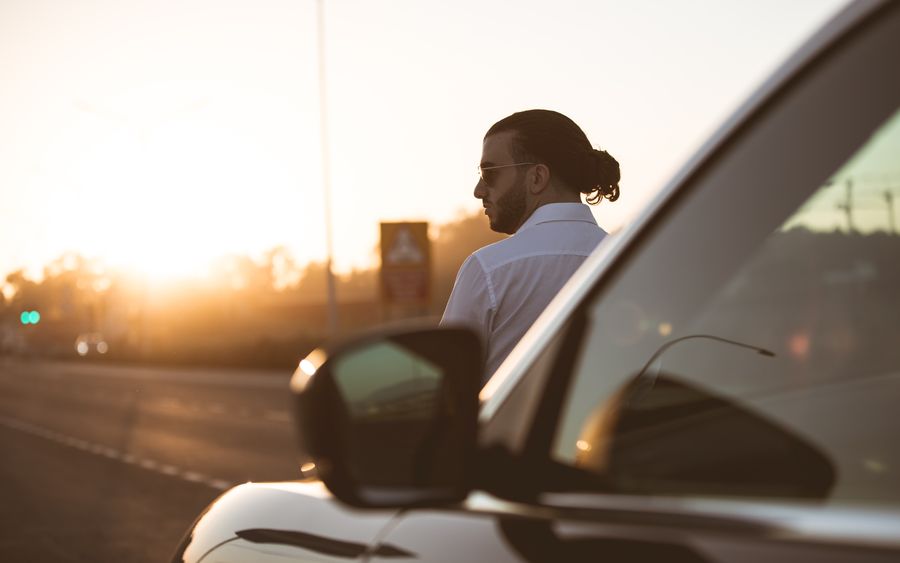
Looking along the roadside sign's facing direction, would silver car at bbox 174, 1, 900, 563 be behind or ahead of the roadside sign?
ahead

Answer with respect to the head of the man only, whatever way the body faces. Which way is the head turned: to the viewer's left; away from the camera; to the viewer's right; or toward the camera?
to the viewer's left

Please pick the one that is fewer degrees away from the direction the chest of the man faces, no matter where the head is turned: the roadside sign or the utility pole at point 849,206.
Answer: the roadside sign

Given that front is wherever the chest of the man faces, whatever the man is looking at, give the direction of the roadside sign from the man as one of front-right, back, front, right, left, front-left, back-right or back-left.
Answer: front-right

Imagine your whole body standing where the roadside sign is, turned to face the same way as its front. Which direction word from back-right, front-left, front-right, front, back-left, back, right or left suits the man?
front

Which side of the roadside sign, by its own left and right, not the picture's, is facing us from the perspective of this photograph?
front

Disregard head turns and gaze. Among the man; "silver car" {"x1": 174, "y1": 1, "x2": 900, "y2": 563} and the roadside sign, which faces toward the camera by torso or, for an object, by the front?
the roadside sign

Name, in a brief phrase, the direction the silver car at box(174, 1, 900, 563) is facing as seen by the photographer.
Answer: facing away from the viewer and to the left of the viewer

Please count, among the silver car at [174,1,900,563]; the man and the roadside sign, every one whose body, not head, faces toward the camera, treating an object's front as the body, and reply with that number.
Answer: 1

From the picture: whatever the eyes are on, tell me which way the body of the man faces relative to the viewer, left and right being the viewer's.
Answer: facing away from the viewer and to the left of the viewer

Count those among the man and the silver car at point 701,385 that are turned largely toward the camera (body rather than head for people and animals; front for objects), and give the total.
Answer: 0

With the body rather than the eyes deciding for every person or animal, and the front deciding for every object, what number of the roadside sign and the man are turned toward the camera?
1

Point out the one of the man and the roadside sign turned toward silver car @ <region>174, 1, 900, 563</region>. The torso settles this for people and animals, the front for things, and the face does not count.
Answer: the roadside sign
